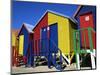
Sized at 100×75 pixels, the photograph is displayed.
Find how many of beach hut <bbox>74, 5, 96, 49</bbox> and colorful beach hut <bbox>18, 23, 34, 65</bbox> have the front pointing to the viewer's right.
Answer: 0

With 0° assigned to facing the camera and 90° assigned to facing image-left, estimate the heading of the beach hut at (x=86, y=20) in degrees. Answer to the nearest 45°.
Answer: approximately 45°

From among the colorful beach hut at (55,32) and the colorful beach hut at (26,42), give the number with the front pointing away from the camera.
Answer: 0

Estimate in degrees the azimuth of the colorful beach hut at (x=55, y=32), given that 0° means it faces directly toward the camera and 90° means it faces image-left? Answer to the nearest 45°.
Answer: approximately 45°
